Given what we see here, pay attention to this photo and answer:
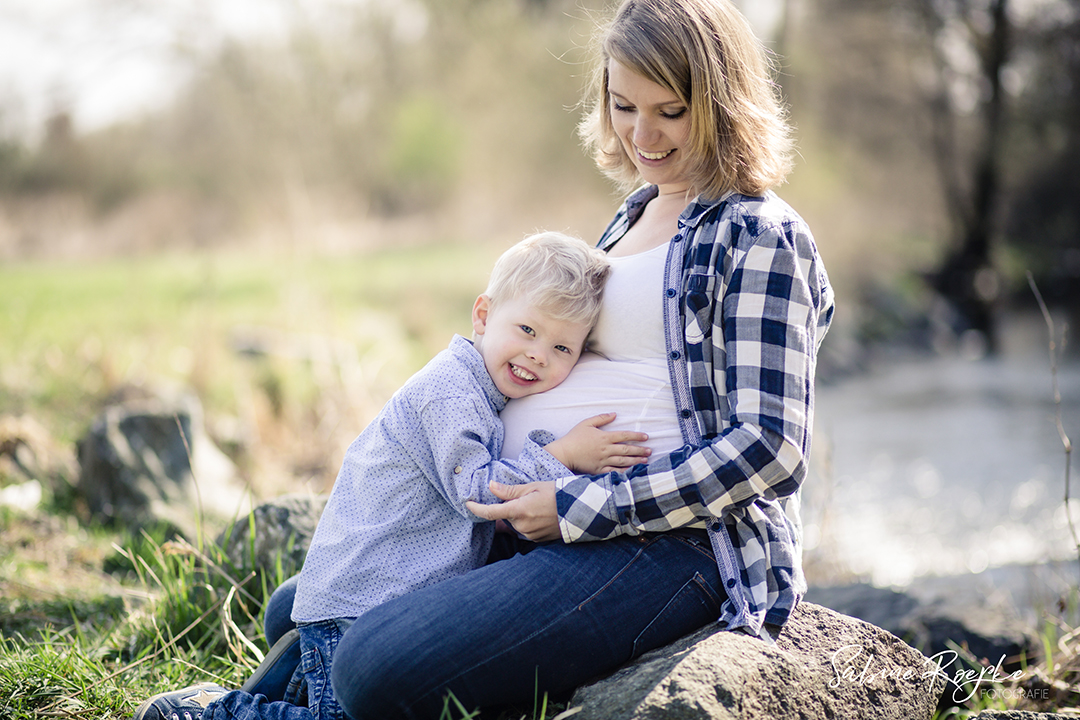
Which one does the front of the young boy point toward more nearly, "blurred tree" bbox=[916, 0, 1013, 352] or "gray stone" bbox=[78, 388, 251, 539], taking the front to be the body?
the blurred tree

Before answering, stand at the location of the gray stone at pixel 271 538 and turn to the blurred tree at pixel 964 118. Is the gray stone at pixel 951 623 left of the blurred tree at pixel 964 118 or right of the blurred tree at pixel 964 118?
right

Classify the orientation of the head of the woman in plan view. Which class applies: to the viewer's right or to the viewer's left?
to the viewer's left

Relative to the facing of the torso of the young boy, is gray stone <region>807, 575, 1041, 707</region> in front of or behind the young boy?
in front

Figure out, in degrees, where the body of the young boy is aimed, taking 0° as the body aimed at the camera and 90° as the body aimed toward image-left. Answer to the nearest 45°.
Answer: approximately 270°

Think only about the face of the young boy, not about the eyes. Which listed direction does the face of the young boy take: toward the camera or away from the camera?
toward the camera
